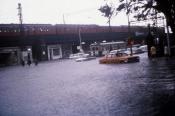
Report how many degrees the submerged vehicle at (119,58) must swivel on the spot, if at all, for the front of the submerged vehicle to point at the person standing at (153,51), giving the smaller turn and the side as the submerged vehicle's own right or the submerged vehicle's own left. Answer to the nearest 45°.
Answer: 0° — it already faces them

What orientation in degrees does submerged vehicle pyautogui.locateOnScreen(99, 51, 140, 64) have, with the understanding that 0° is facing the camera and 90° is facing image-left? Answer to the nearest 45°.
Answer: approximately 270°
